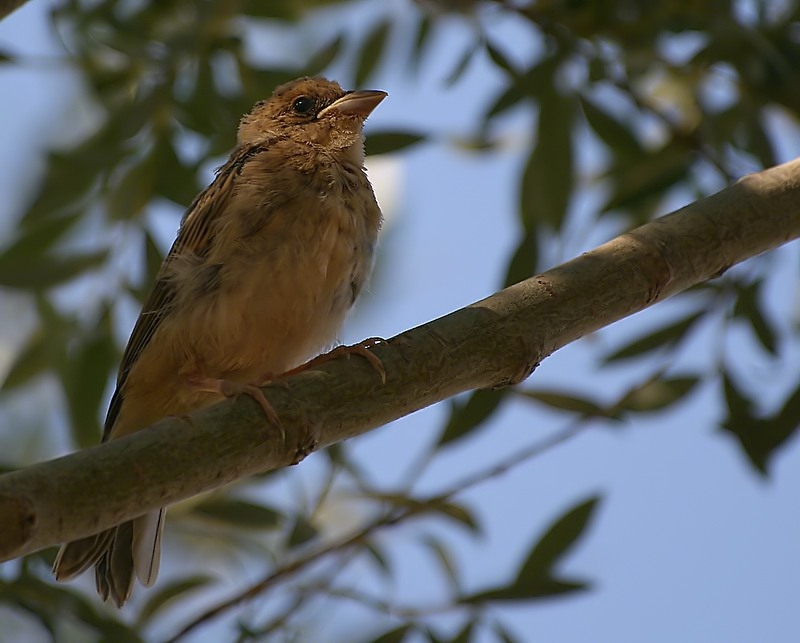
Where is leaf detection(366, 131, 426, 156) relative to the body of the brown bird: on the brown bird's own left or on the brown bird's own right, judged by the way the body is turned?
on the brown bird's own left

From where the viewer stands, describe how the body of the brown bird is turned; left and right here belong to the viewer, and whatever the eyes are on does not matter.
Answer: facing the viewer and to the right of the viewer

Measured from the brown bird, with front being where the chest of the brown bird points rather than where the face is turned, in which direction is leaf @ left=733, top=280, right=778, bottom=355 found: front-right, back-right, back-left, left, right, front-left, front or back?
front-left

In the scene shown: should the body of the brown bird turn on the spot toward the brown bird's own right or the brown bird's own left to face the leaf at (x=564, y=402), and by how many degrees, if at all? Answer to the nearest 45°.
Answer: approximately 45° to the brown bird's own left
